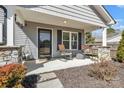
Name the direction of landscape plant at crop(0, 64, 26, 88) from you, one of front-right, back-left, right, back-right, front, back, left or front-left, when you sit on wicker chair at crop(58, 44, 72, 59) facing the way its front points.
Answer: front-right

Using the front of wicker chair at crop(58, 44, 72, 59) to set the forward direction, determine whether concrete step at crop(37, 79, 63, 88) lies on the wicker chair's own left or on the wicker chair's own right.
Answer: on the wicker chair's own right

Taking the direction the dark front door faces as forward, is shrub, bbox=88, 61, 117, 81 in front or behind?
in front

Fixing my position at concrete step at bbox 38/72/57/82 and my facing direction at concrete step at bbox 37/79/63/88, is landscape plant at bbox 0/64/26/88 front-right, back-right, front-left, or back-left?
front-right

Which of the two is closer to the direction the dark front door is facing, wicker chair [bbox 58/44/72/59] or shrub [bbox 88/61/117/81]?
the shrub

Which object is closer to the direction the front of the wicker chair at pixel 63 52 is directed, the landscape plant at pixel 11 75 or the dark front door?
the landscape plant

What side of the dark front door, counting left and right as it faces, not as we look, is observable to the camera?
front

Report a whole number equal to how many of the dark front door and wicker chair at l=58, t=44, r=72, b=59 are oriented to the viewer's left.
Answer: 0

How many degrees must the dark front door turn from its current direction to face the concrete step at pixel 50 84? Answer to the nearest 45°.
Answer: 0° — it already faces it

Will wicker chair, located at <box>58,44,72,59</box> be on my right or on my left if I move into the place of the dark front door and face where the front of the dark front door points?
on my left

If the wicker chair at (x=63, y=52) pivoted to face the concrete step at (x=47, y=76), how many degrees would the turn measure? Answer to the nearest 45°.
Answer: approximately 45° to its right

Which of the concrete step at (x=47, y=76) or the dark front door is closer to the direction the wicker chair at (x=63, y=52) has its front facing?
the concrete step

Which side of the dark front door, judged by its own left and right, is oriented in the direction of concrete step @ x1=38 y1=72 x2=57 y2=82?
front

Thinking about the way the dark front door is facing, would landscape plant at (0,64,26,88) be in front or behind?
in front
